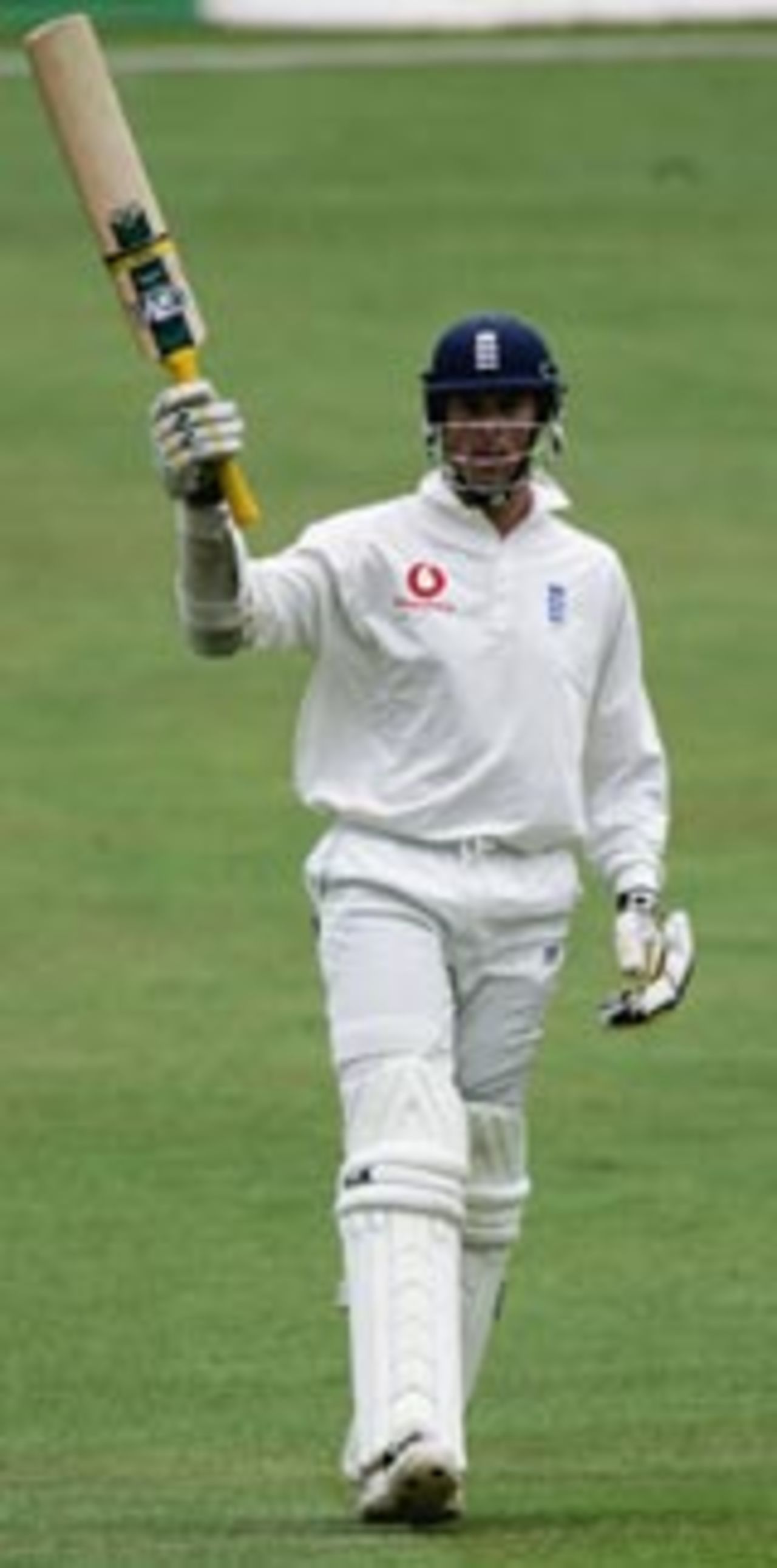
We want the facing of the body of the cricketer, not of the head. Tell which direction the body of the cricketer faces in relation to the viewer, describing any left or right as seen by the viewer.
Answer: facing the viewer
